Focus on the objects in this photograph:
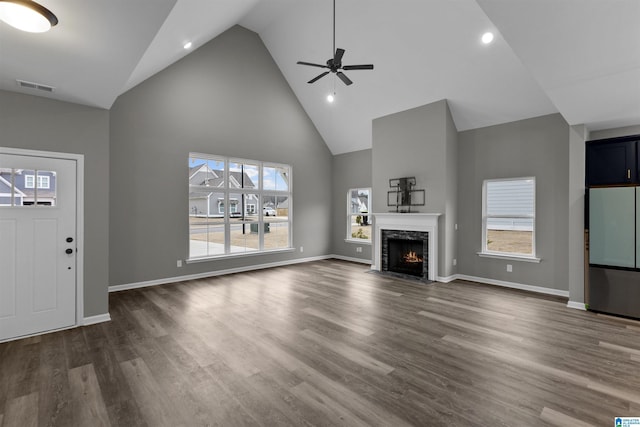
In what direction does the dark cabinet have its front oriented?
toward the camera

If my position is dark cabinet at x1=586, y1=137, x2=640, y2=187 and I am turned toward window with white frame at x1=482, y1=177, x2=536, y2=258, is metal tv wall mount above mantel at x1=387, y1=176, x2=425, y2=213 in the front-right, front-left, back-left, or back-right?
front-left

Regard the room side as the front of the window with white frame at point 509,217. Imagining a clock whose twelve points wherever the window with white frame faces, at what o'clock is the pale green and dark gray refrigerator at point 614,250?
The pale green and dark gray refrigerator is roughly at 9 o'clock from the window with white frame.

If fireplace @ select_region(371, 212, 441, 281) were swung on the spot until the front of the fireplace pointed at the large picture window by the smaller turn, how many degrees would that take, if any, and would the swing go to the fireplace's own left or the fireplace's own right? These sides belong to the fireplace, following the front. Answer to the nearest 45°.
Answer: approximately 45° to the fireplace's own right

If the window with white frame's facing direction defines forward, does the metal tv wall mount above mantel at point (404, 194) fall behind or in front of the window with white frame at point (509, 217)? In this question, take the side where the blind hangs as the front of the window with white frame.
in front

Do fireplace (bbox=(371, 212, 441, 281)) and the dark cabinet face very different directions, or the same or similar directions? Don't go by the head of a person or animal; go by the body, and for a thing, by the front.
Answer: same or similar directions

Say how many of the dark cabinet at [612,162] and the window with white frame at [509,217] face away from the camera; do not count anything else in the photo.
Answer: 0

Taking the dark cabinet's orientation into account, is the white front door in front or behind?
in front

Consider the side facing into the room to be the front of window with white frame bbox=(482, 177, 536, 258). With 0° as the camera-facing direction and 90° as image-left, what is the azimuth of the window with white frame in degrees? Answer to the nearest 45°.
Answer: approximately 45°

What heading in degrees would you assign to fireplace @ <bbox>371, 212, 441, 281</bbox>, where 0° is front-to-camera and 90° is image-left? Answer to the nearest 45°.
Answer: approximately 45°

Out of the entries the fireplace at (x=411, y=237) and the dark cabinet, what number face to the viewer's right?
0

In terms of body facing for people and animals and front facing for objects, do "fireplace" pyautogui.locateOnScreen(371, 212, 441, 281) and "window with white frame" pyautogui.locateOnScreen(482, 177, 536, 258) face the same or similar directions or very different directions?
same or similar directions
